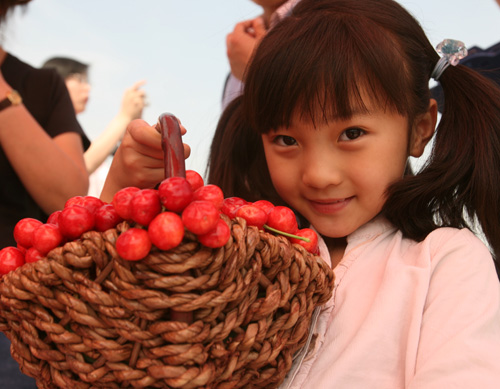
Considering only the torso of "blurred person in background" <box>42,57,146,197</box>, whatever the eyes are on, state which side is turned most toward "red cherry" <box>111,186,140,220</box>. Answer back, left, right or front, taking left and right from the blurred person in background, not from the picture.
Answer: right

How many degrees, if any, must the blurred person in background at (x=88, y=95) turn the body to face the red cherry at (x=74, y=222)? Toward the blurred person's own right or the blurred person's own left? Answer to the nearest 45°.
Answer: approximately 90° to the blurred person's own right

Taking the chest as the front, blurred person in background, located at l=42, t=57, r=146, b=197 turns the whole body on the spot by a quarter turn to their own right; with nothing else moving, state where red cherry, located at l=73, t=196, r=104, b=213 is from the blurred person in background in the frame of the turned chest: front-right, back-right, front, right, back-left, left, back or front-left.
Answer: front

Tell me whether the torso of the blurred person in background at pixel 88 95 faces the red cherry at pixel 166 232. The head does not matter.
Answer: no

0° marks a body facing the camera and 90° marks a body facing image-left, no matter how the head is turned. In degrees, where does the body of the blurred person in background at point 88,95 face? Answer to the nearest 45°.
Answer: approximately 270°

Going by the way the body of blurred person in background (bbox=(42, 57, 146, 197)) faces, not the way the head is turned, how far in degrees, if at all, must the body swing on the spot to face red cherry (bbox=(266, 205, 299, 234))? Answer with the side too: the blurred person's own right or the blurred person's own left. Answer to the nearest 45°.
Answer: approximately 90° to the blurred person's own right

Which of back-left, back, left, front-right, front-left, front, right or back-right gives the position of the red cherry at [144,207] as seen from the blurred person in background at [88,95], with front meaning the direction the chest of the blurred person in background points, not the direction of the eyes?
right

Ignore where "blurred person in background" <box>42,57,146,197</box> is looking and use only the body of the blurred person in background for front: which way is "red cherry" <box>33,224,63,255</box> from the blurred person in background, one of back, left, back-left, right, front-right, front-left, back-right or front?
right
